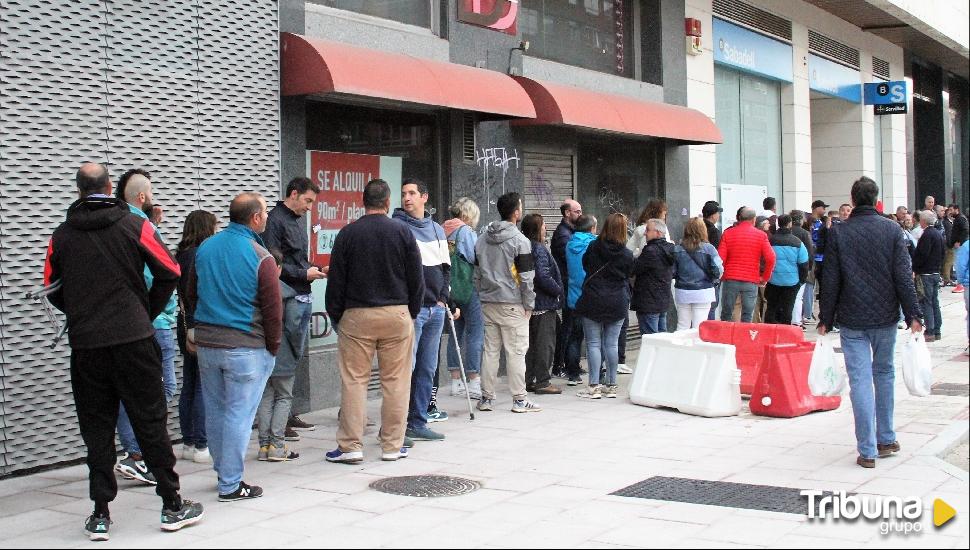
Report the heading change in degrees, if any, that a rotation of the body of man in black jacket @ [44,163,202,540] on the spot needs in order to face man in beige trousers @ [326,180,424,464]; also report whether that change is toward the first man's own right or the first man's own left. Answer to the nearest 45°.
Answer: approximately 45° to the first man's own right

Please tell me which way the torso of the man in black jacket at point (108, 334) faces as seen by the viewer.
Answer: away from the camera

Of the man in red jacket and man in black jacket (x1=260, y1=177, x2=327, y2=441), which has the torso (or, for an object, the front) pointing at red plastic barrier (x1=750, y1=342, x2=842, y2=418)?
the man in black jacket

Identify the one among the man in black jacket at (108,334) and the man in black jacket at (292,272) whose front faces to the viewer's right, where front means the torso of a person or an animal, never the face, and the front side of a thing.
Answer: the man in black jacket at (292,272)

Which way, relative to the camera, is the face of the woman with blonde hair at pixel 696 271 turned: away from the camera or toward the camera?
away from the camera

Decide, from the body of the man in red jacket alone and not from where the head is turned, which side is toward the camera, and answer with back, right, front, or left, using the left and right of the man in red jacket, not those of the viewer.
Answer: back

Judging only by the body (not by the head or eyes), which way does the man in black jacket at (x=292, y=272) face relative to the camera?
to the viewer's right

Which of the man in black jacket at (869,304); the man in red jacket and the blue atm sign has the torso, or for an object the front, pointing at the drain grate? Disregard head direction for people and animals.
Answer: the blue atm sign
